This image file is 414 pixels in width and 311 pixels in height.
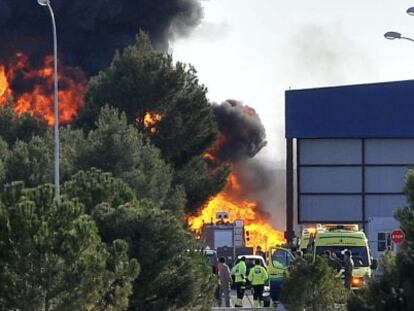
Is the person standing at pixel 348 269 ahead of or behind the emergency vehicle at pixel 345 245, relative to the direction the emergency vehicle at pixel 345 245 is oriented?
ahead

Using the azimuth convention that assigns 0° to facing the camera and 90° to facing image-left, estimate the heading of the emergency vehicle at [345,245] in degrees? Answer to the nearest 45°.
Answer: approximately 0°

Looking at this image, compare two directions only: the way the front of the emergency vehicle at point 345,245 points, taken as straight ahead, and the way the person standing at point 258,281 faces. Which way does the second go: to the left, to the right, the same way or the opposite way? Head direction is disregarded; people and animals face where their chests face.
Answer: the opposite way

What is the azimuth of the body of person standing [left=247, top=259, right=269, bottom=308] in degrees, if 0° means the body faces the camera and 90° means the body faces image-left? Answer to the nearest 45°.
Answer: approximately 180°

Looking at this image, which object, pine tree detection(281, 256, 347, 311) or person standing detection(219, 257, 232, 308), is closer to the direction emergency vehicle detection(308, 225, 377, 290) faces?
the pine tree

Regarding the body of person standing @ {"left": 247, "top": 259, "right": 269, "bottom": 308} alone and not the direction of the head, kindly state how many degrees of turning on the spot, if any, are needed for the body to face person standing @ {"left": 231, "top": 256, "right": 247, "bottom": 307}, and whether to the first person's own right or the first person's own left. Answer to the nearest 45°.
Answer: approximately 45° to the first person's own left

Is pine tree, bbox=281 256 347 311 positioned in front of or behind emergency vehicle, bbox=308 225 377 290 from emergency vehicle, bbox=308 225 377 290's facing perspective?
in front

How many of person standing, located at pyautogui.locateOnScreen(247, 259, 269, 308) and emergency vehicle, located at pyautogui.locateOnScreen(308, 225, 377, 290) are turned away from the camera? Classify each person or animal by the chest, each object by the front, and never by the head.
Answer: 1

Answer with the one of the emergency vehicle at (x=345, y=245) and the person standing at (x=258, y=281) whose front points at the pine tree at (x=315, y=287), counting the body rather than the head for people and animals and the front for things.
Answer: the emergency vehicle

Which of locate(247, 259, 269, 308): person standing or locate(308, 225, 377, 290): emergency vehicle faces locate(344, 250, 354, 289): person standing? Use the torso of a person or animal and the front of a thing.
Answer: the emergency vehicle
